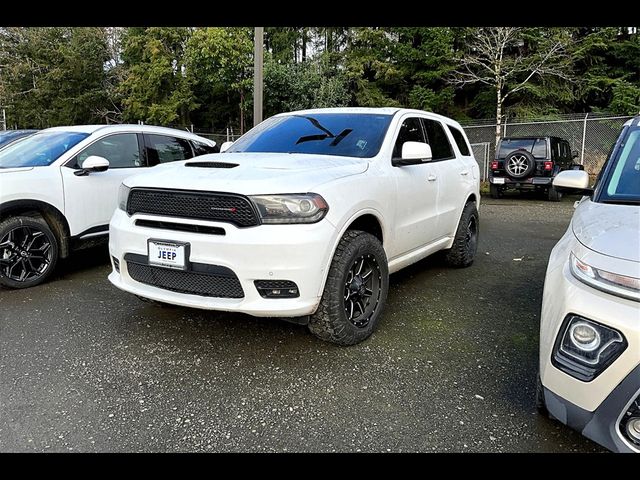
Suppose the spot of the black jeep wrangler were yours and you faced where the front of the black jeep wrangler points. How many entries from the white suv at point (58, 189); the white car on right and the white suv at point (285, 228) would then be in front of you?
0

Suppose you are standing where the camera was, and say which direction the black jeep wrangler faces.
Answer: facing away from the viewer and to the right of the viewer

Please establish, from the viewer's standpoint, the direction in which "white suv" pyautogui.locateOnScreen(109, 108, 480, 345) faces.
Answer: facing the viewer and to the left of the viewer

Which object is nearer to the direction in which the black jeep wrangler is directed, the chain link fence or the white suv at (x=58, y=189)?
the chain link fence

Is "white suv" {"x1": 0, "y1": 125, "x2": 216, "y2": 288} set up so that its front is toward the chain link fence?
no

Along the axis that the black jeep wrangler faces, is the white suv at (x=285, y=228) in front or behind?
behind

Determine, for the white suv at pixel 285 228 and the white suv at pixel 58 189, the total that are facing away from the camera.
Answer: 0

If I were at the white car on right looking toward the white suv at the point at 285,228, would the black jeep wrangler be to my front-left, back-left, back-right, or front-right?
front-right

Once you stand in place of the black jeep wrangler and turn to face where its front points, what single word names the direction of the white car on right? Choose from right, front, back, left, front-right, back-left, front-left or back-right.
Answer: back-right

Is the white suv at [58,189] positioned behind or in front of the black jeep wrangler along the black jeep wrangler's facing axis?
behind

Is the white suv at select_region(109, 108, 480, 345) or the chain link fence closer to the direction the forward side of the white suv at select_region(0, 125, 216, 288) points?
the white suv

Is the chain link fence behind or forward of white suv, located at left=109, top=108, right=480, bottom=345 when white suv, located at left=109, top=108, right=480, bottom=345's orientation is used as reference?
behind

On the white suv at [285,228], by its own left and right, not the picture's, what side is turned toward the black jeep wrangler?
back

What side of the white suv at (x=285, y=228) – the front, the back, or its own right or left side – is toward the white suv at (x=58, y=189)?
right
